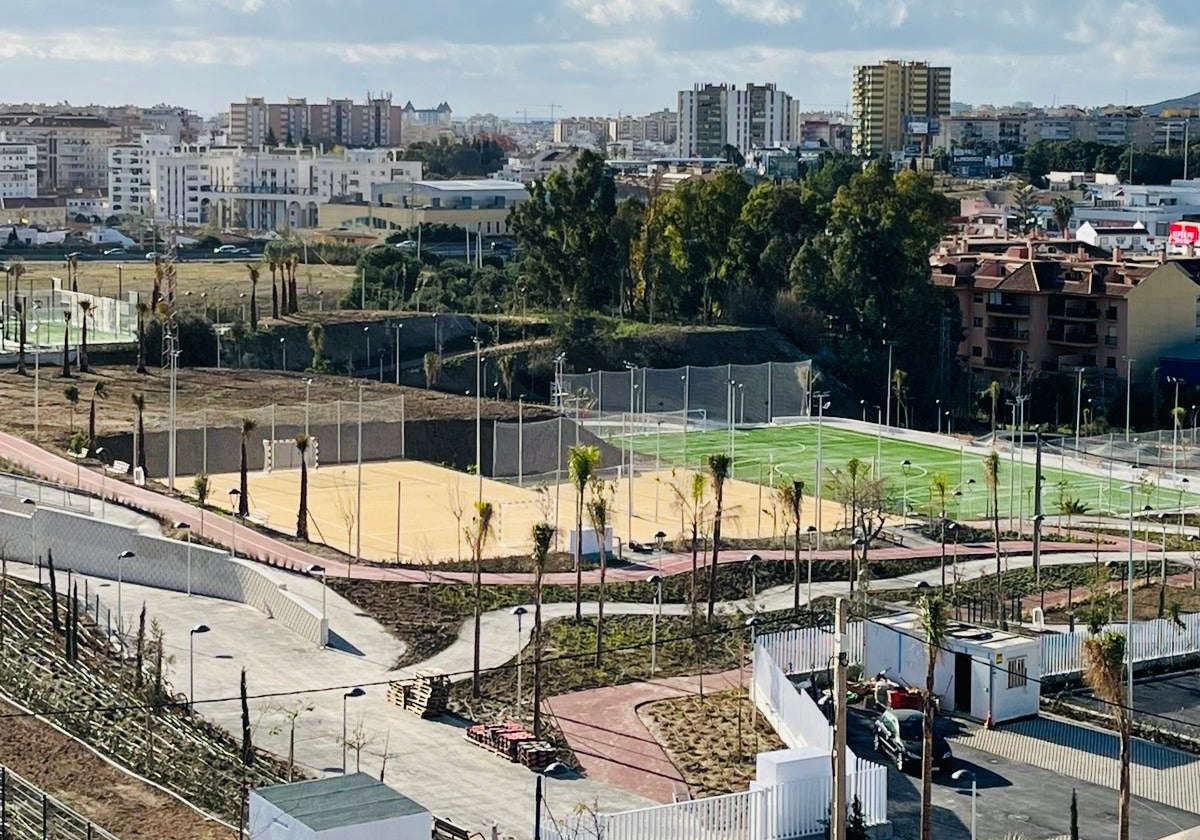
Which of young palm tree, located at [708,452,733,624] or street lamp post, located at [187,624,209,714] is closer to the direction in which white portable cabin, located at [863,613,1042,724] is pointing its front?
the street lamp post

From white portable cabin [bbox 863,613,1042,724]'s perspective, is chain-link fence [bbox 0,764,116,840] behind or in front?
in front

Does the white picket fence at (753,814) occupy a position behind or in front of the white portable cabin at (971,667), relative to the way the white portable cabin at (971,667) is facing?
in front

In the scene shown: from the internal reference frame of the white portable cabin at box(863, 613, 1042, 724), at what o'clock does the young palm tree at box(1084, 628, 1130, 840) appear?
The young palm tree is roughly at 10 o'clock from the white portable cabin.

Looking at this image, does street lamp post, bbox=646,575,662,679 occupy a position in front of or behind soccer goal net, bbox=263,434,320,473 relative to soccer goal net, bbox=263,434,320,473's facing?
in front

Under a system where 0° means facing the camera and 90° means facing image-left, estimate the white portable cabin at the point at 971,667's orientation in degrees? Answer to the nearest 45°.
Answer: approximately 45°

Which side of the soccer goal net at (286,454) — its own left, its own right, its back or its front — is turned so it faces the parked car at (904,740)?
front
